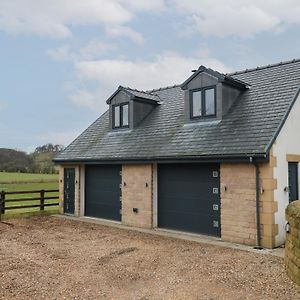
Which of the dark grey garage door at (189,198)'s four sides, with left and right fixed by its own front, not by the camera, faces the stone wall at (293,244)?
left

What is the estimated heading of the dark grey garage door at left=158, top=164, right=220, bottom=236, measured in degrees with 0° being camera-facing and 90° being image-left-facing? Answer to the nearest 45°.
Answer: approximately 45°
